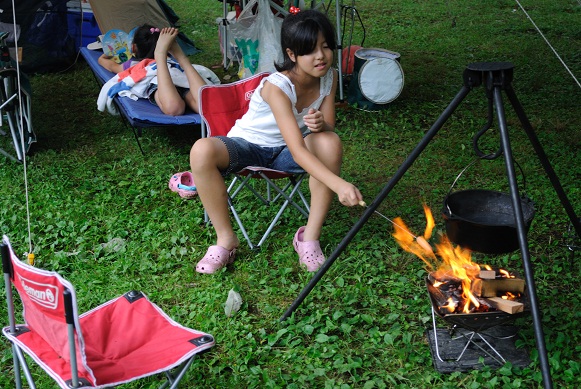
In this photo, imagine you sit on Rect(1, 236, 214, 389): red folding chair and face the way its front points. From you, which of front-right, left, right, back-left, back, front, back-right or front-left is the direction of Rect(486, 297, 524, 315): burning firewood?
front-right

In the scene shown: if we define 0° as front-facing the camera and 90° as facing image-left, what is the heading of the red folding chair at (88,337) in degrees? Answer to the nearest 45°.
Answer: approximately 225°

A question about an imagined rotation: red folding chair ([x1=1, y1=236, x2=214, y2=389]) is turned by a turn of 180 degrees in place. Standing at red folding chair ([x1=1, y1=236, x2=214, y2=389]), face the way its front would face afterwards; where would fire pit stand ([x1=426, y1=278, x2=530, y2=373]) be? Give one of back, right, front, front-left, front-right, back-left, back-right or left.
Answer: back-left

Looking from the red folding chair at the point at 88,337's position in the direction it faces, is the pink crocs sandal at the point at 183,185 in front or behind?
in front

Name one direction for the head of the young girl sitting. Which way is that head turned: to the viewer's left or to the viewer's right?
to the viewer's right

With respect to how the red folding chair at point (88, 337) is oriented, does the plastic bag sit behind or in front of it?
in front

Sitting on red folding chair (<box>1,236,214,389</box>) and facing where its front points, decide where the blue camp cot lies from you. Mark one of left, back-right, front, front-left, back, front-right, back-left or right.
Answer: front-left

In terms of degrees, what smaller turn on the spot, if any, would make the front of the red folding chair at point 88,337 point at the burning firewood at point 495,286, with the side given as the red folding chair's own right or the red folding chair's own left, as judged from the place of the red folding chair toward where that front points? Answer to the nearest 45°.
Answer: approximately 45° to the red folding chair's own right

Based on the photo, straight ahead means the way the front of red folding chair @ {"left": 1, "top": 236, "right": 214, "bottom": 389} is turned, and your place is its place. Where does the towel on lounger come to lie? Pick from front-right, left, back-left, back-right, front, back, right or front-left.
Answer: front-left
